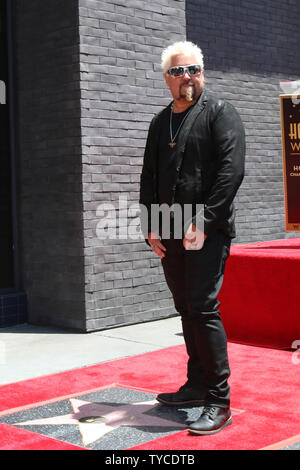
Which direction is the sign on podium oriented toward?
toward the camera

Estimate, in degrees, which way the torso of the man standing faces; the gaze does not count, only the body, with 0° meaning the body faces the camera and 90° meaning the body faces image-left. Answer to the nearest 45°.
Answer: approximately 45°

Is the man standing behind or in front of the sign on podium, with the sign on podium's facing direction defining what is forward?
in front

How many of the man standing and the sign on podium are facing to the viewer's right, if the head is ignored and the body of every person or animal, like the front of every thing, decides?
0

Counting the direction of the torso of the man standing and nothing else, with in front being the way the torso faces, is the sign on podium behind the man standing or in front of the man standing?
behind
